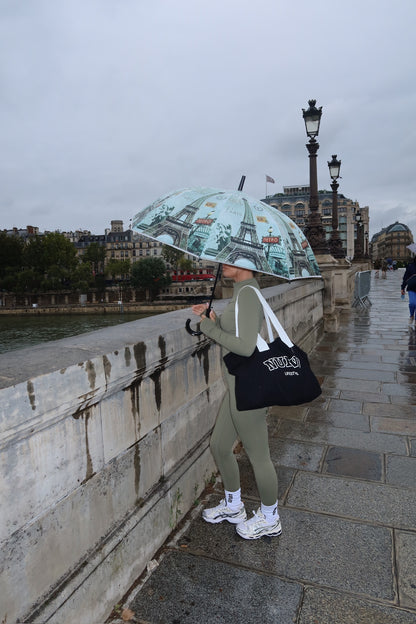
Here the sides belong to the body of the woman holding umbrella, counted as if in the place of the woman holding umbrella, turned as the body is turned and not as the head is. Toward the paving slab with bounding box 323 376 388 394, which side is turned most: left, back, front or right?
right

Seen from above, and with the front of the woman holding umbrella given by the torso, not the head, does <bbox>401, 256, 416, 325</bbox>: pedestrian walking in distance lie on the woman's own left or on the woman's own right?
on the woman's own right

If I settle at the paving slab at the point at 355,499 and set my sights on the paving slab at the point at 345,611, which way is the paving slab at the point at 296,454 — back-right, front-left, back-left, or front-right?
back-right

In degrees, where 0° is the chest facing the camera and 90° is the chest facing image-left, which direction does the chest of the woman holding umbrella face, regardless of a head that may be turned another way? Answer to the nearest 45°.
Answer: approximately 90°

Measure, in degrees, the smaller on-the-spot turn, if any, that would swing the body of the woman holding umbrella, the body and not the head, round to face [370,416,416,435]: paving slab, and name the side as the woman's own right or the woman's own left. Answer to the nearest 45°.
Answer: approximately 135° to the woman's own right

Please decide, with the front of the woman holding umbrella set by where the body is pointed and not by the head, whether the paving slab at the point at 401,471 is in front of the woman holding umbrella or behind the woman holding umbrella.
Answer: behind

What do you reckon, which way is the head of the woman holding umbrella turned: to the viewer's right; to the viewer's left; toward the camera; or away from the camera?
to the viewer's left

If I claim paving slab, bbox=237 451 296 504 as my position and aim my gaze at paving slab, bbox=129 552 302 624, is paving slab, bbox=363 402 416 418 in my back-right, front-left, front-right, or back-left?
back-left

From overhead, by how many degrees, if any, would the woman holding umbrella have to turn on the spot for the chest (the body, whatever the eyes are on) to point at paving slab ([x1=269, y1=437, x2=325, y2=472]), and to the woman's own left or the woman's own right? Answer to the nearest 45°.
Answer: approximately 90° to the woman's own right

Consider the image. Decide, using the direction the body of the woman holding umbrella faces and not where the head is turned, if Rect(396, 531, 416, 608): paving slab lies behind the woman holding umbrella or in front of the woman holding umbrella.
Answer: behind

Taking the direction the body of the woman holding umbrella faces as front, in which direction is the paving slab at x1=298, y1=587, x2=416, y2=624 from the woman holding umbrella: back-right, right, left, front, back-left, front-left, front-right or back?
back-left

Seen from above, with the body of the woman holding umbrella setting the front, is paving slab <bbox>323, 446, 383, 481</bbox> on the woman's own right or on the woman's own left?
on the woman's own right

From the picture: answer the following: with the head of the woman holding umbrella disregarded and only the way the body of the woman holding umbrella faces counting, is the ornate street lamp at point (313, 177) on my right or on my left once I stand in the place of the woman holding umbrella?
on my right
